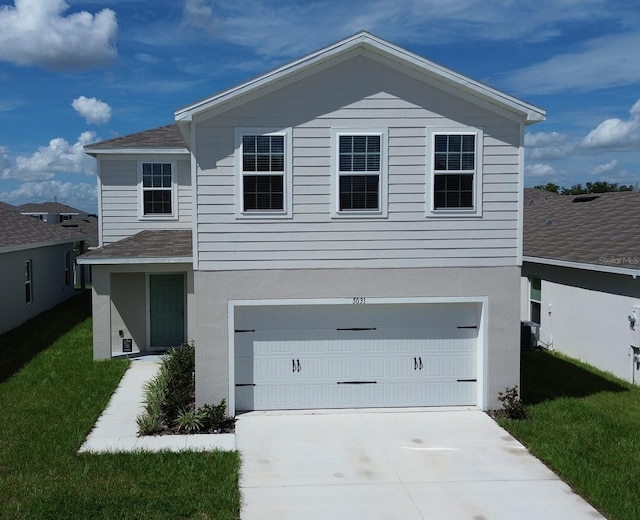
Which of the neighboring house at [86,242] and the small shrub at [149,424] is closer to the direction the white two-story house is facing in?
the small shrub

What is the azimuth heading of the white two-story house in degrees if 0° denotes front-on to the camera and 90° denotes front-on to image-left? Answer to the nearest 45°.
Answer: approximately 0°

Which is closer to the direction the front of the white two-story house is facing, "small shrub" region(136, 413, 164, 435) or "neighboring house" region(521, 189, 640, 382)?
the small shrub

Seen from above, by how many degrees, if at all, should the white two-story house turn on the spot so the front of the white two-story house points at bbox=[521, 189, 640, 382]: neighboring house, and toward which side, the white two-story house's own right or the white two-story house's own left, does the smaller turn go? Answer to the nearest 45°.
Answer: approximately 135° to the white two-story house's own left
